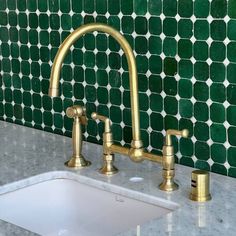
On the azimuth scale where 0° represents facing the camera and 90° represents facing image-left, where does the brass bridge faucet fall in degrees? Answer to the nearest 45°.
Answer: approximately 45°
